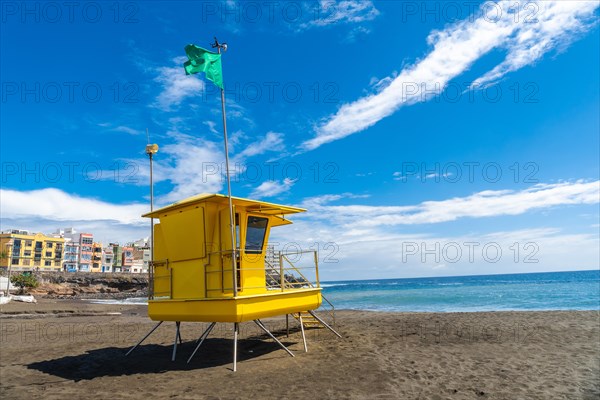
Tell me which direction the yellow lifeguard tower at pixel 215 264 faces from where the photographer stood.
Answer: facing away from the viewer and to the right of the viewer
